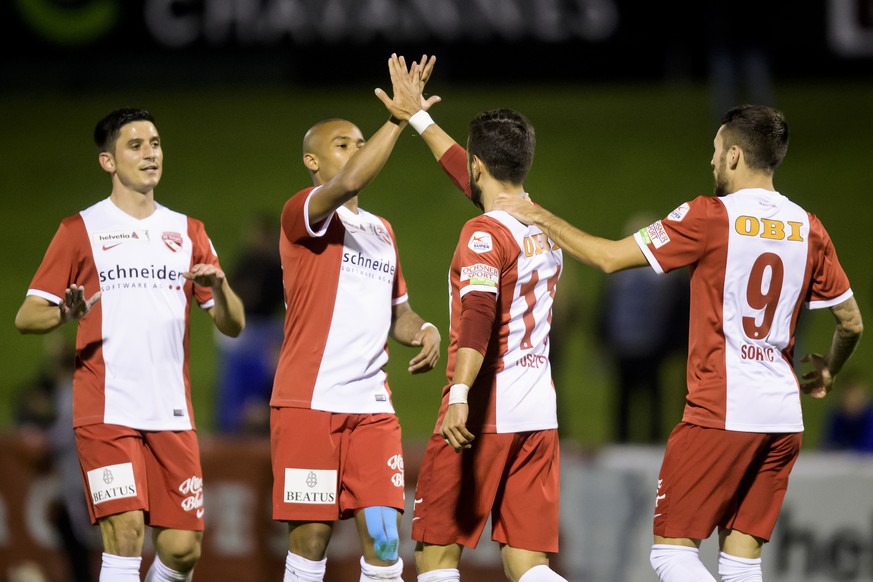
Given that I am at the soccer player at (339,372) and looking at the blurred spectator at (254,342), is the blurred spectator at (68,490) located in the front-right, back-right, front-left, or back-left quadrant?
front-left

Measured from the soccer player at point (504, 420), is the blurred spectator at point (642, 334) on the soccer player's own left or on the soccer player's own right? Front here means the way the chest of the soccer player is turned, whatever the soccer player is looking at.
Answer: on the soccer player's own right

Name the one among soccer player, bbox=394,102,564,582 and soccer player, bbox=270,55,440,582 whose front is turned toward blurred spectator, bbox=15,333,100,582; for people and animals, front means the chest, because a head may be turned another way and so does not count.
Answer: soccer player, bbox=394,102,564,582

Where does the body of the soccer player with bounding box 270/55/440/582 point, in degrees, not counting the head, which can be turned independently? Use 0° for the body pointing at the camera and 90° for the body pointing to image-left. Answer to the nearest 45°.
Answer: approximately 315°

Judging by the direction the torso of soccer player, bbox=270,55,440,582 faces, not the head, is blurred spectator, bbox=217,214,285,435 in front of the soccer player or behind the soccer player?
behind

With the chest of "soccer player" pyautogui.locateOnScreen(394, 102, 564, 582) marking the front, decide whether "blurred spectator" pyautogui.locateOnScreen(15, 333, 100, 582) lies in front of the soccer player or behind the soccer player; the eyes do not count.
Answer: in front

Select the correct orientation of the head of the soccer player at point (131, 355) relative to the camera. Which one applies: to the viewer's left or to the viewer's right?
to the viewer's right

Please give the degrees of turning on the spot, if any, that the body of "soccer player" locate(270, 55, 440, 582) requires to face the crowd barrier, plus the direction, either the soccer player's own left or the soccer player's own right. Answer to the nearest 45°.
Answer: approximately 90° to the soccer player's own left

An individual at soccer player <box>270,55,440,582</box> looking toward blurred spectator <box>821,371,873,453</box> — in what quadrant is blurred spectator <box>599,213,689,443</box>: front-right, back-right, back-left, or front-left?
front-left

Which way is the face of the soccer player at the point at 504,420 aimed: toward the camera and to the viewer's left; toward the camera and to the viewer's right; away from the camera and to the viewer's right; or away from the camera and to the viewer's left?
away from the camera and to the viewer's left

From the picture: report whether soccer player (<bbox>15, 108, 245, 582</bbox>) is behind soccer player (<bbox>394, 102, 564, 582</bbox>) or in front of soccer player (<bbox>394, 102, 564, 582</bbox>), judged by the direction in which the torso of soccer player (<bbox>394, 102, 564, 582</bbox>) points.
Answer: in front

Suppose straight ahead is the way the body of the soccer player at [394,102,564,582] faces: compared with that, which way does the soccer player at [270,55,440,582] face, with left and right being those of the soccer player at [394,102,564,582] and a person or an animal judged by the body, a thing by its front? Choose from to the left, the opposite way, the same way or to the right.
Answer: the opposite way

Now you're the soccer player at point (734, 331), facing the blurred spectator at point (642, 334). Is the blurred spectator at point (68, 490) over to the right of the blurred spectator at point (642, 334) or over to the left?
left
